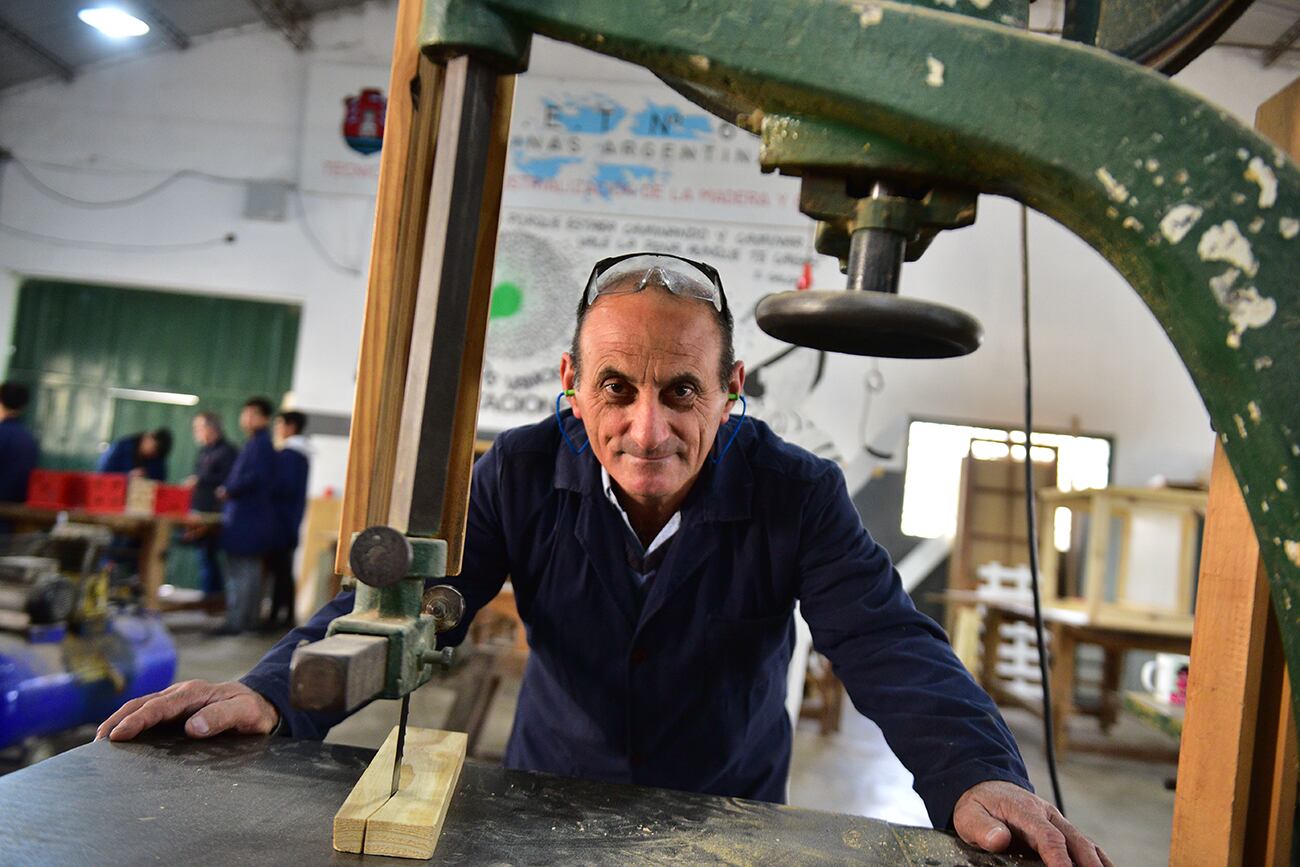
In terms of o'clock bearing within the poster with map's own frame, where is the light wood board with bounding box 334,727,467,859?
The light wood board is roughly at 12 o'clock from the poster with map.

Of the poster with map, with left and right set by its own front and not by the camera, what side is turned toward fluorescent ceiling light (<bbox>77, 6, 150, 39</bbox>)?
right

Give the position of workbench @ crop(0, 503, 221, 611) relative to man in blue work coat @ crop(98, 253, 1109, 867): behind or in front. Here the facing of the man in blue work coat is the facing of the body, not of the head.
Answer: behind

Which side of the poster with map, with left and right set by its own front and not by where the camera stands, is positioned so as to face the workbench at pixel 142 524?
right

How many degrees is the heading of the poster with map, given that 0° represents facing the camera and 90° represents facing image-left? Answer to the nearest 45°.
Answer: approximately 0°

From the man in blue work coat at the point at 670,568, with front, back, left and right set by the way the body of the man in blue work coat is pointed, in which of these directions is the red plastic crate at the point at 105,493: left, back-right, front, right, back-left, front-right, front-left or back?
back-right

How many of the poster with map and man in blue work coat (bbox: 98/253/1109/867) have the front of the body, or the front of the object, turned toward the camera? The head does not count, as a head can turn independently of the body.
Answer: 2

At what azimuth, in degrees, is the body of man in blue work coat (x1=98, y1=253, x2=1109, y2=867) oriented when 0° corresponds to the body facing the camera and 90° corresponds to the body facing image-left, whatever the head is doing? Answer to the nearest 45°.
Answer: approximately 0°
